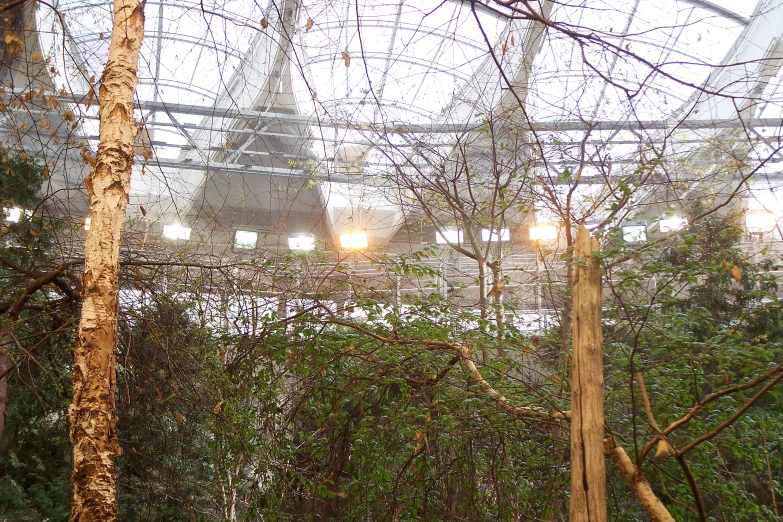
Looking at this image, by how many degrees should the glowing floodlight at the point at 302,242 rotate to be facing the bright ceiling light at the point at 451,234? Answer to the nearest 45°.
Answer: approximately 135° to its left

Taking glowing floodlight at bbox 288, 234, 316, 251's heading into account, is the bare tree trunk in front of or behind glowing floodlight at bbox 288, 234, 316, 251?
in front

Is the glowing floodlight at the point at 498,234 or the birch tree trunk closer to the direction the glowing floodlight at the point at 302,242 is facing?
the birch tree trunk

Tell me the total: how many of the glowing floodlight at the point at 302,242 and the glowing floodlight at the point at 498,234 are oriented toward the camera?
2

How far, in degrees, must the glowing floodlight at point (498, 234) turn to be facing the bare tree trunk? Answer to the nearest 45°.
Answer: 0° — it already faces it

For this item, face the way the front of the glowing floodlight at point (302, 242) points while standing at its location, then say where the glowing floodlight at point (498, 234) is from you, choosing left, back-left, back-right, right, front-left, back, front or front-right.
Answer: left

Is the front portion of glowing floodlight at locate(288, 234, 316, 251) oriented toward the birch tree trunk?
yes

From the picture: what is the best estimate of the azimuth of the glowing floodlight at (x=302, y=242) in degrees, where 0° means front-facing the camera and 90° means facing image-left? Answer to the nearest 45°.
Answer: approximately 0°

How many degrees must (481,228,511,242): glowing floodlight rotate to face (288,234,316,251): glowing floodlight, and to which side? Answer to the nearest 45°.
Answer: approximately 90° to its right

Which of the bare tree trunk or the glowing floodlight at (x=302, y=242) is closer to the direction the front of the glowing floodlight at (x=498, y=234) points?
the bare tree trunk
